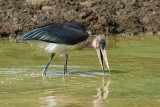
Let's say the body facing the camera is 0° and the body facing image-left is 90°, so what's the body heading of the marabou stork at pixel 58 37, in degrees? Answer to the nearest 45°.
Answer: approximately 270°
